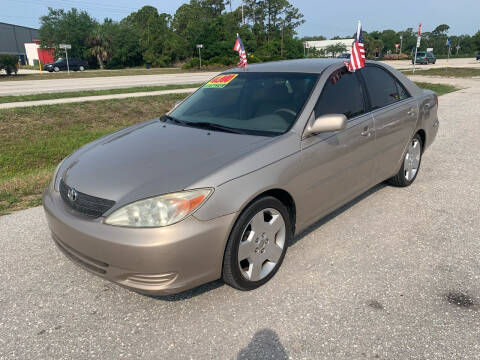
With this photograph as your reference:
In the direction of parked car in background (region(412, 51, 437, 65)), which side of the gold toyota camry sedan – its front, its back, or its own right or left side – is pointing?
back

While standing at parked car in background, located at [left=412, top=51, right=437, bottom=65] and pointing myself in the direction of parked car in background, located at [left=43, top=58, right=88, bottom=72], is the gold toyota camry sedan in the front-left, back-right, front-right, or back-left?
front-left

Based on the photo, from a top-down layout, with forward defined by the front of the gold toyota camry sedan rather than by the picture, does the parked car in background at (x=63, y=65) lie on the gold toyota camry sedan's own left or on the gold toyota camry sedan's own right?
on the gold toyota camry sedan's own right

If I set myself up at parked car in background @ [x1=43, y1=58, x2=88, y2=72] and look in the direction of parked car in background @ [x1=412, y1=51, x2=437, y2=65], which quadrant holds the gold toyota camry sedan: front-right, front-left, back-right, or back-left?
front-right

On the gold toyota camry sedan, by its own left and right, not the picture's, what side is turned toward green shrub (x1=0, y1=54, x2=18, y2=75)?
right

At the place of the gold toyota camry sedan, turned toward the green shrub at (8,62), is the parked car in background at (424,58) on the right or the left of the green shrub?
right

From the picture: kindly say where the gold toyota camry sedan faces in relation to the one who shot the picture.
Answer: facing the viewer and to the left of the viewer

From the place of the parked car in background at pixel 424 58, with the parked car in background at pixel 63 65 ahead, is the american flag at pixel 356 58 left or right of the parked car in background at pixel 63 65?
left
